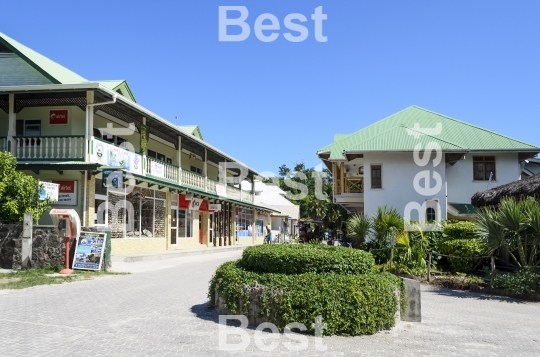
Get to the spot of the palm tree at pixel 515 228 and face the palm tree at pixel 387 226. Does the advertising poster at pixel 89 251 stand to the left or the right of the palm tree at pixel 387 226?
left

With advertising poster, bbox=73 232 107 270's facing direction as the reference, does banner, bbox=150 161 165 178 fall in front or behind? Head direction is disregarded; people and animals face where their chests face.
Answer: behind

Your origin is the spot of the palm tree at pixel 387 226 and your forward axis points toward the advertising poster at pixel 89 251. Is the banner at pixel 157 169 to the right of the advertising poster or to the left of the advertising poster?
right

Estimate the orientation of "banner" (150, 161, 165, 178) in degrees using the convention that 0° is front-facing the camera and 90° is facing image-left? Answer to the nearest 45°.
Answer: approximately 315°

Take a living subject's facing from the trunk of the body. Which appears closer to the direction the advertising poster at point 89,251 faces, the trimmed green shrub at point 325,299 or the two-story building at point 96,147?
the trimmed green shrub

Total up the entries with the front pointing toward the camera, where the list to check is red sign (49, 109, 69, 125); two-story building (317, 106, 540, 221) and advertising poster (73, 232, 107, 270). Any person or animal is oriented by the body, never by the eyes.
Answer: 2

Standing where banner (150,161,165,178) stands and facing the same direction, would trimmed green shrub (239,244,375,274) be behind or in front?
in front

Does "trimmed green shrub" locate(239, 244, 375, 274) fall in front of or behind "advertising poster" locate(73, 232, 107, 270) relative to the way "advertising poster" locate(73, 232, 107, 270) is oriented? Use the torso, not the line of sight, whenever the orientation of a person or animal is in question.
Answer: in front

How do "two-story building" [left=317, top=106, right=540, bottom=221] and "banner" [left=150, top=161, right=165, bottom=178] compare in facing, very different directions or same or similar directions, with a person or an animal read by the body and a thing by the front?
very different directions

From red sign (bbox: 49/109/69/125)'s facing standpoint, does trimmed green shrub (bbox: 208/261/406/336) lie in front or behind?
in front
